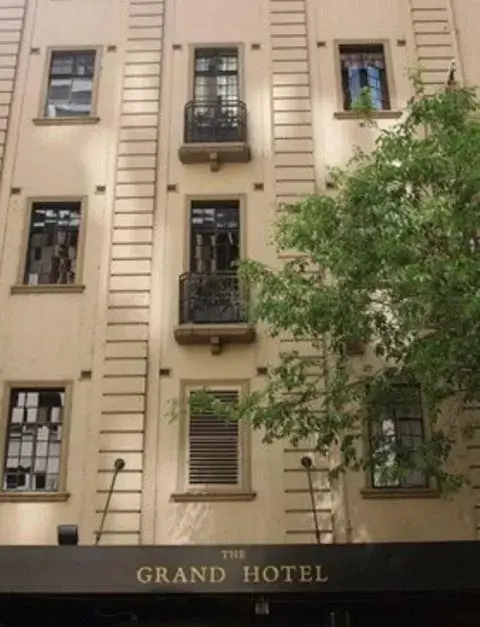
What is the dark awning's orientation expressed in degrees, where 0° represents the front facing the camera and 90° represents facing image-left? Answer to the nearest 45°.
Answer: approximately 0°
